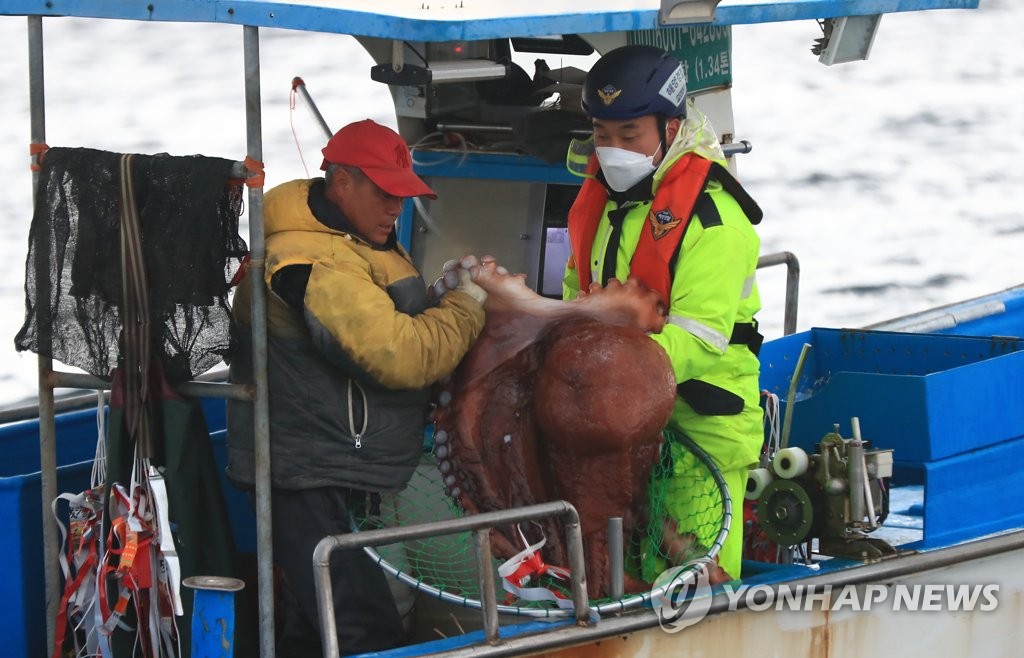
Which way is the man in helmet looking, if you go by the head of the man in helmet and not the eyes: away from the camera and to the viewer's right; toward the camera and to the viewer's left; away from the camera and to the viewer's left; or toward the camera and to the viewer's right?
toward the camera and to the viewer's left

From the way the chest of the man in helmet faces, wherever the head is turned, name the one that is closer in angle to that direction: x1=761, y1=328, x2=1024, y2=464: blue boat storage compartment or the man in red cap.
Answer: the man in red cap

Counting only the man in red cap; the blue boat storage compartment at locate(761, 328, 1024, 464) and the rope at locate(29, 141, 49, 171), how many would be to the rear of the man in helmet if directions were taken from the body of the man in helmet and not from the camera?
1

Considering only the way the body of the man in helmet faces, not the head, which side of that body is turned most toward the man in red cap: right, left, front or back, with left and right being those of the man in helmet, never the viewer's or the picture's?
front

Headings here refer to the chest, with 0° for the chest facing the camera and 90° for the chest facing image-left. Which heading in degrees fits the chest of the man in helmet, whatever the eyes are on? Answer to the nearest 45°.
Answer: approximately 45°

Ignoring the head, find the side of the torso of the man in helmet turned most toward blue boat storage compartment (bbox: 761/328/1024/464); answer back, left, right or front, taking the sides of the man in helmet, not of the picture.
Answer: back

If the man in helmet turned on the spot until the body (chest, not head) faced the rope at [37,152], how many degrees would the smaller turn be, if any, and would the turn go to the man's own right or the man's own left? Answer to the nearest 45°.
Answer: approximately 45° to the man's own right
